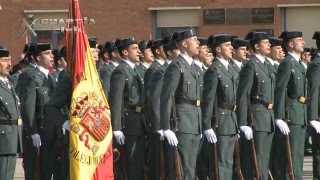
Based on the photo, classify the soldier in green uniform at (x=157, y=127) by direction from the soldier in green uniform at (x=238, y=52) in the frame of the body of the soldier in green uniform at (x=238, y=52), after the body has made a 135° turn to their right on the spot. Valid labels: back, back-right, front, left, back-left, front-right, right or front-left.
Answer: front-left

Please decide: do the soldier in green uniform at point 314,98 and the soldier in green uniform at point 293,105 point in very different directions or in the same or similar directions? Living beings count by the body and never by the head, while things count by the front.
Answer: same or similar directions

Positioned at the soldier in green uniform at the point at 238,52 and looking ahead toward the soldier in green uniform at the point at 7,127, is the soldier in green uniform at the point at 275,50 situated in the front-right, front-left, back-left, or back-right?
back-left

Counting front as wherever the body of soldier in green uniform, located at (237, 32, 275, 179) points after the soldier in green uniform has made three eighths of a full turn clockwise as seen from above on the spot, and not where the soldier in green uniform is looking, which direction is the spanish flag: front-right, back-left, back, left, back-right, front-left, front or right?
front-left

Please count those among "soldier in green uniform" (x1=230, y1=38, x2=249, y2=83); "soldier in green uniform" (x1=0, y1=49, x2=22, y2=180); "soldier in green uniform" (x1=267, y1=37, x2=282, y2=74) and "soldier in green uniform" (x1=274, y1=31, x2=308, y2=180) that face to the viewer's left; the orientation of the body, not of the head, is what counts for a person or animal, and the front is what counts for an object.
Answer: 0

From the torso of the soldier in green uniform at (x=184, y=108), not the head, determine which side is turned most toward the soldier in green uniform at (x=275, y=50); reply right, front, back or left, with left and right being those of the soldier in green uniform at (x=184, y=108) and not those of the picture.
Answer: left

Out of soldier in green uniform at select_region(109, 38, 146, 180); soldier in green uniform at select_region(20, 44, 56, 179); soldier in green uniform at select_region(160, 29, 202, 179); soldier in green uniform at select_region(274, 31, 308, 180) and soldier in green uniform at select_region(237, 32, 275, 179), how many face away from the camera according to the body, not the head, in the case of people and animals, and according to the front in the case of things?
0

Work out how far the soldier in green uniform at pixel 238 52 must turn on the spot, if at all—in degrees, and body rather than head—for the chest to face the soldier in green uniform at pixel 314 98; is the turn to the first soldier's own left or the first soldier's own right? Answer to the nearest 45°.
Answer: approximately 45° to the first soldier's own left

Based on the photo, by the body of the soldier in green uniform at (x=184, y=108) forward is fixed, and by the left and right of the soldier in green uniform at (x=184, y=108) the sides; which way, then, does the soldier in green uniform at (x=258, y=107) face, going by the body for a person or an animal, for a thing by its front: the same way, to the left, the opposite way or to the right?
the same way

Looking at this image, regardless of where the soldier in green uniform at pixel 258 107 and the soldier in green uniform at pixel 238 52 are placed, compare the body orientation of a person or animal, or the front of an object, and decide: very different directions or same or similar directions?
same or similar directions
